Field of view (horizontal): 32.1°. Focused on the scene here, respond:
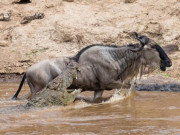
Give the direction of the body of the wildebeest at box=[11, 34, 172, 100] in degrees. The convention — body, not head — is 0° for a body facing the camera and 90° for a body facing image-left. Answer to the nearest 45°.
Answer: approximately 270°
